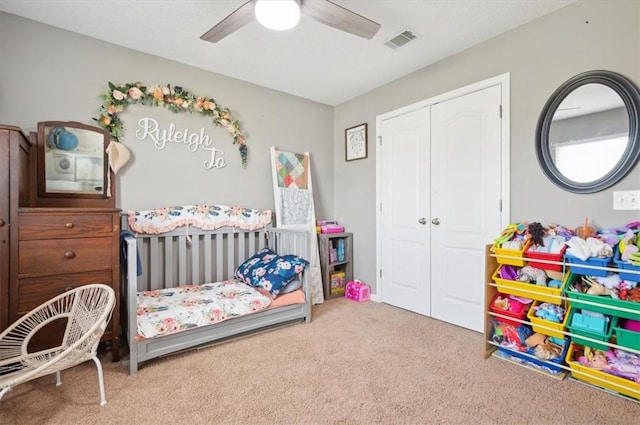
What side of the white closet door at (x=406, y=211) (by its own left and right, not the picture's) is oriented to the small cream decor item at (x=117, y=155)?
front

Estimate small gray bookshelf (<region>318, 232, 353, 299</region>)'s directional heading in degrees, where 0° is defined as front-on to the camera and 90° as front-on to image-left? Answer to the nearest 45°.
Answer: approximately 315°

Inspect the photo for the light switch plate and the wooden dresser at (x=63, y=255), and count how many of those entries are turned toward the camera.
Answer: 2

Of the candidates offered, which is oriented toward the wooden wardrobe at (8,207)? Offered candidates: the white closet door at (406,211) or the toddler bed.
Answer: the white closet door

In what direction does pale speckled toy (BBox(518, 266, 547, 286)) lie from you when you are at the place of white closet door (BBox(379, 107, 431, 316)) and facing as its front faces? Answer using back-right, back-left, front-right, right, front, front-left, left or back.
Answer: left

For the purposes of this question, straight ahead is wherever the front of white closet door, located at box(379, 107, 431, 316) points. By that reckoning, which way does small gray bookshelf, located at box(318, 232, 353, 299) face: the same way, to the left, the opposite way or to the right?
to the left

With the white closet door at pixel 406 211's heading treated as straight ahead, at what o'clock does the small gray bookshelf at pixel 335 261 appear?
The small gray bookshelf is roughly at 2 o'clock from the white closet door.

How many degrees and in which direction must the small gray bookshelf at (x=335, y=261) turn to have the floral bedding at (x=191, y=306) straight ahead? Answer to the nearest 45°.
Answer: approximately 90° to its right

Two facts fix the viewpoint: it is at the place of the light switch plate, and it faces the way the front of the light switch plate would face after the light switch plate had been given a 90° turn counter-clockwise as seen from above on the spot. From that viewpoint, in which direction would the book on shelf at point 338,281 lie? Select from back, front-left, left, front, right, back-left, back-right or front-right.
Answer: back

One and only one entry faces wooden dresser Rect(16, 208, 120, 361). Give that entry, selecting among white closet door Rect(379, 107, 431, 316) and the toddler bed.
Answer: the white closet door

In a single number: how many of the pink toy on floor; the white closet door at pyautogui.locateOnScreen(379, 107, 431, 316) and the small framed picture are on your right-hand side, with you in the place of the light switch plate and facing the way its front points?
3
